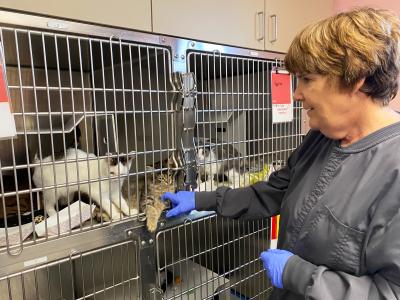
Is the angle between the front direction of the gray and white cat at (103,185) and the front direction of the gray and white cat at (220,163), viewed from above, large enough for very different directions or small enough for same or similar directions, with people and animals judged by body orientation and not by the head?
very different directions

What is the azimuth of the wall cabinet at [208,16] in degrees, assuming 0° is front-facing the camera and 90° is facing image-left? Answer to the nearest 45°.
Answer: approximately 315°

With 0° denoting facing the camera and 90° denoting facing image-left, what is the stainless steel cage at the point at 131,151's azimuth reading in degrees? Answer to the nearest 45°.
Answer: approximately 315°

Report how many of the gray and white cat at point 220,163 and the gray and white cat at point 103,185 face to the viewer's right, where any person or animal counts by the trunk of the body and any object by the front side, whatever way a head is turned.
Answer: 1

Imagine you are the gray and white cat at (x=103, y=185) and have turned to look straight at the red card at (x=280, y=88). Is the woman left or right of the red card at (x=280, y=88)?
right

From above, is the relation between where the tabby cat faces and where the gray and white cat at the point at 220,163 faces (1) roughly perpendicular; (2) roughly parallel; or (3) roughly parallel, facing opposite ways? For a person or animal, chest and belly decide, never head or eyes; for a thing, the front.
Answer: roughly perpendicular

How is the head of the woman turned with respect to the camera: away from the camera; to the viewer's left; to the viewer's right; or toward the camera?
to the viewer's left

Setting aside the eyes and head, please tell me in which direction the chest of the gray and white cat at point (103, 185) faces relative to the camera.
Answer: to the viewer's right
